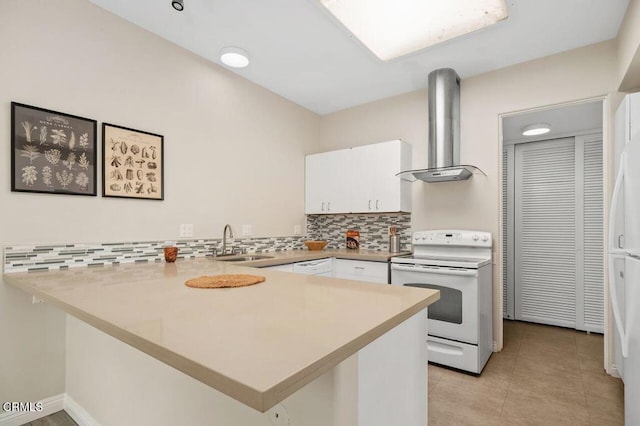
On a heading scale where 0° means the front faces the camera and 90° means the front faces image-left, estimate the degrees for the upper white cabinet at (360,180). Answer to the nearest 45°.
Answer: approximately 45°

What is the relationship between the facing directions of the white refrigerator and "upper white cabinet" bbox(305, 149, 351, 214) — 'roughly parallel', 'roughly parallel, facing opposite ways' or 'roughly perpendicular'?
roughly perpendicular

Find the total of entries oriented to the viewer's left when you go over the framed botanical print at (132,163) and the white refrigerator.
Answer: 1

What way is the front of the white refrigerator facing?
to the viewer's left

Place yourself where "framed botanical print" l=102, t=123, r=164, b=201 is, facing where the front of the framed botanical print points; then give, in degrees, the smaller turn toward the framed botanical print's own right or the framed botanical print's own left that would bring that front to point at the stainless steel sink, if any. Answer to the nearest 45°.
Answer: approximately 45° to the framed botanical print's own left

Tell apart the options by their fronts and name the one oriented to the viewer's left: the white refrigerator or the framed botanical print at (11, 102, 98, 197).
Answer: the white refrigerator

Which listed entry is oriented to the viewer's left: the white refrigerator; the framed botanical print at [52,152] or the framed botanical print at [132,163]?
the white refrigerator

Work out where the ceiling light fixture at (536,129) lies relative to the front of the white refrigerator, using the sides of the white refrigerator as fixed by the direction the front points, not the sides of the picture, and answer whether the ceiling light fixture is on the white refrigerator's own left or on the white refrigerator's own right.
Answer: on the white refrigerator's own right

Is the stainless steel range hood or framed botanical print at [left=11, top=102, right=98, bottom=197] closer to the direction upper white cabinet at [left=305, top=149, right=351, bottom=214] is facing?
the framed botanical print

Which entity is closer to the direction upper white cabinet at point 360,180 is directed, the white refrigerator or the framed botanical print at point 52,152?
the framed botanical print

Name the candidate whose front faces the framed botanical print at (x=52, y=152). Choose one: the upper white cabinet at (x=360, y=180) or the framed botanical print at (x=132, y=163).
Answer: the upper white cabinet

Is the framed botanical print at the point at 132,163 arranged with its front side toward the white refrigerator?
yes
